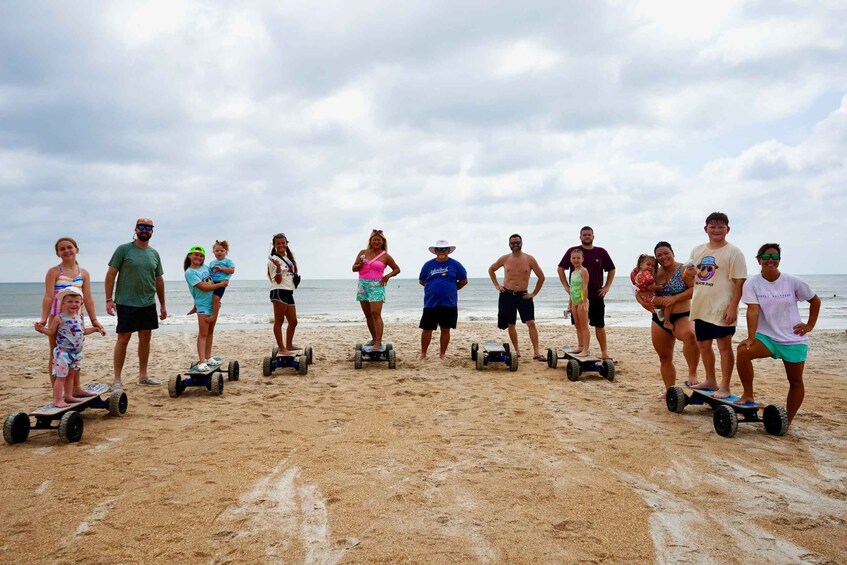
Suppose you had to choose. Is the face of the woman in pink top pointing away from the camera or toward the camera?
toward the camera

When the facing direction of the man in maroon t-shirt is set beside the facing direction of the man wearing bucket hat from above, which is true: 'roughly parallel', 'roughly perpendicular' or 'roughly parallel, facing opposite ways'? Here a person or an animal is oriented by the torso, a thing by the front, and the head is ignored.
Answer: roughly parallel

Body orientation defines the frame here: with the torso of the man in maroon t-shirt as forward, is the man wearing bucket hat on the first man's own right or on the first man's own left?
on the first man's own right

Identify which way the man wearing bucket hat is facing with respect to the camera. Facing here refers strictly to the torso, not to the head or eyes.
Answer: toward the camera

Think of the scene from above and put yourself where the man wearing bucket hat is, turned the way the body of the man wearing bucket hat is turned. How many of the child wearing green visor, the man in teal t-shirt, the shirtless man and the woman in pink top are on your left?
1

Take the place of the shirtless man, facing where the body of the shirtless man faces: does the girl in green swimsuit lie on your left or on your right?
on your left

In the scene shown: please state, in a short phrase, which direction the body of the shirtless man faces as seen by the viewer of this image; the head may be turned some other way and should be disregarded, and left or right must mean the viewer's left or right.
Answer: facing the viewer

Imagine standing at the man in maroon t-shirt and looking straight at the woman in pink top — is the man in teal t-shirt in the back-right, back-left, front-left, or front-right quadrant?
front-left

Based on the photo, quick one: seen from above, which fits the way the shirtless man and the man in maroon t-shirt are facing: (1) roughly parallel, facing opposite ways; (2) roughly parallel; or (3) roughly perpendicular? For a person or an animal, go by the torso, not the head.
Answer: roughly parallel

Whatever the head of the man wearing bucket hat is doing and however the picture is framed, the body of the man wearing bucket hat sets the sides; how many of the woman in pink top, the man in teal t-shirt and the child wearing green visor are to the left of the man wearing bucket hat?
0

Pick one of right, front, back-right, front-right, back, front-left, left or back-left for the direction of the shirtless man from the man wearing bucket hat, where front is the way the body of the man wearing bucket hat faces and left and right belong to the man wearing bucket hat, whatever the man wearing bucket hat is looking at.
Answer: left

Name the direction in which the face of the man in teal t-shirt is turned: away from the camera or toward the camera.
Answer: toward the camera

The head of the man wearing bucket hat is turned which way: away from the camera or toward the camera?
toward the camera
